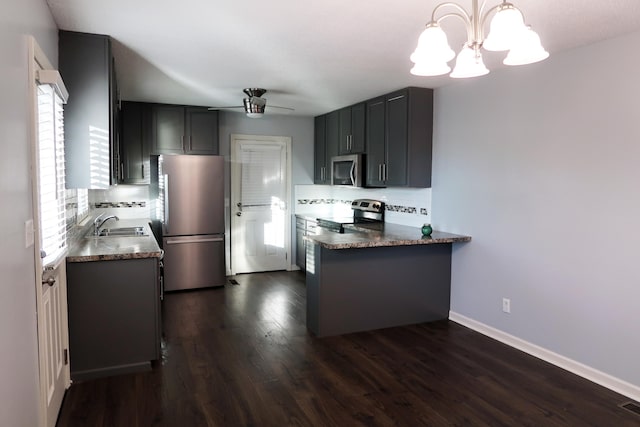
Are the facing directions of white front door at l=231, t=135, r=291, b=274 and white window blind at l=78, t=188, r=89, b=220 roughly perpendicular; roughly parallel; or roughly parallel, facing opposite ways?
roughly perpendicular

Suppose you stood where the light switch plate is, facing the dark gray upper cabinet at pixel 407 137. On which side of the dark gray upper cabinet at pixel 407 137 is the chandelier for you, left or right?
right

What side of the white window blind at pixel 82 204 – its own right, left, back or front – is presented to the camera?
right

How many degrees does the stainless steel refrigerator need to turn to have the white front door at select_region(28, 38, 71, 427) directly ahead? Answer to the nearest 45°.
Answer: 0° — it already faces it

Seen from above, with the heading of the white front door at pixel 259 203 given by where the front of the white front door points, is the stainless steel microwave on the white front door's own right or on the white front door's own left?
on the white front door's own left

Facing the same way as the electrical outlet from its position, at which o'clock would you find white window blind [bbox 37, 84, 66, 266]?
The white window blind is roughly at 12 o'clock from the electrical outlet.

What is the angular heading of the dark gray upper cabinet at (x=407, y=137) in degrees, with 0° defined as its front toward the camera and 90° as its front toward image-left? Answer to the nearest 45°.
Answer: approximately 45°

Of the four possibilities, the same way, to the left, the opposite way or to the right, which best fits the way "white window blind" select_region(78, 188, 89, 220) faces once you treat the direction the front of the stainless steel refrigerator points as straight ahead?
to the left

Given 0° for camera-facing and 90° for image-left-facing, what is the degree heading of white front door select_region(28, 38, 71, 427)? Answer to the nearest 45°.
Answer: approximately 270°

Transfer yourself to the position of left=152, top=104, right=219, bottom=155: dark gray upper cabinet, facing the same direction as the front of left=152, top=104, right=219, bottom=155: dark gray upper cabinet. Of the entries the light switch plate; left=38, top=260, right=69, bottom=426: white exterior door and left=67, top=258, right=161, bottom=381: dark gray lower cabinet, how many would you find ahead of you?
3

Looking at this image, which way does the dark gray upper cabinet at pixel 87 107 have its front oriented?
to the viewer's right
